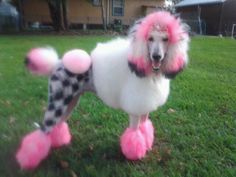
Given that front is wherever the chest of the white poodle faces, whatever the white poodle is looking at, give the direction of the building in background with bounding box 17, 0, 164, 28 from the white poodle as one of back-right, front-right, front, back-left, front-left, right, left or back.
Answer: left

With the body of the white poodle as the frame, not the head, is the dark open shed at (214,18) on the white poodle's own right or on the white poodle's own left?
on the white poodle's own left

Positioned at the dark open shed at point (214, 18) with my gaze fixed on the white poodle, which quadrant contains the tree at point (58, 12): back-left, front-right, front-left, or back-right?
front-right

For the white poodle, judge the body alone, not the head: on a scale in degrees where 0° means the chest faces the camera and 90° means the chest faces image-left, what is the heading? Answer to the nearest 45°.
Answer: approximately 270°

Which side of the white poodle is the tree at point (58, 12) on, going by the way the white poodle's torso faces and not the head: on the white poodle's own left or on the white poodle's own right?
on the white poodle's own left
